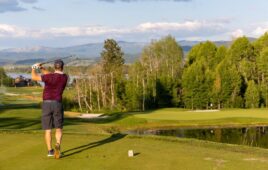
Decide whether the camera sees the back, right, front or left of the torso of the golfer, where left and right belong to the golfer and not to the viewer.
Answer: back
